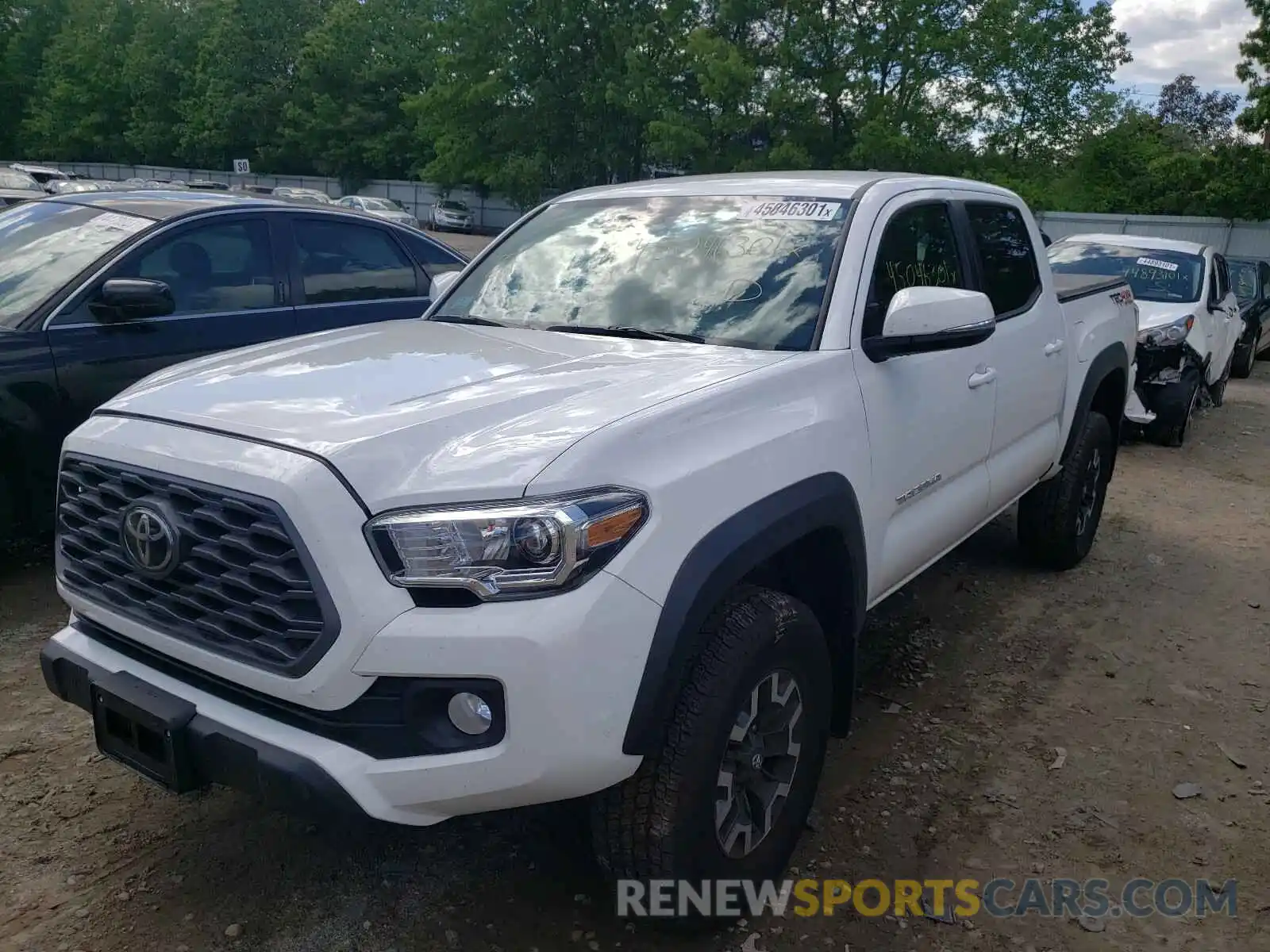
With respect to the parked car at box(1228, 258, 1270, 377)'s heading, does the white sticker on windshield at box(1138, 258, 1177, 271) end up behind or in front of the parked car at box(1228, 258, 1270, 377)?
in front

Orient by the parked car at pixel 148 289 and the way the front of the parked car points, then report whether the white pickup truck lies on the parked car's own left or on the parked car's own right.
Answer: on the parked car's own left

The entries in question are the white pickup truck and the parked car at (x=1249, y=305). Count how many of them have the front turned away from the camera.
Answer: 0

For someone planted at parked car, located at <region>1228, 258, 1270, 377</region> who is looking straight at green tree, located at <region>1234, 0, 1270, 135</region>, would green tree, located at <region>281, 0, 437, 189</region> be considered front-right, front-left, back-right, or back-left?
front-left

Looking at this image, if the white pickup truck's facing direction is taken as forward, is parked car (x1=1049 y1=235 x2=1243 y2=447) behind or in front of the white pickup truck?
behind

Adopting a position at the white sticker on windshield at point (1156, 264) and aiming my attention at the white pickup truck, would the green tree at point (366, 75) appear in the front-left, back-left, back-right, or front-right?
back-right

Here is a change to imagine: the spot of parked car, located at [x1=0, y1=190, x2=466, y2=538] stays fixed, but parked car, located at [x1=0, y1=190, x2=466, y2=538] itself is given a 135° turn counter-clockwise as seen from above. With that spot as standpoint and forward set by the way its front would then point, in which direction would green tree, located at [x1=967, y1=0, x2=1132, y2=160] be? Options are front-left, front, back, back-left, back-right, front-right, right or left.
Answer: front-left

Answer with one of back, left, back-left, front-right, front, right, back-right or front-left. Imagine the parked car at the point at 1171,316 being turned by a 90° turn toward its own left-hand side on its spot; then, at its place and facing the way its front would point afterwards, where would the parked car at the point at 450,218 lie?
back

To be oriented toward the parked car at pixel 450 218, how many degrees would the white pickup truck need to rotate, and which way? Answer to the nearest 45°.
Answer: approximately 135° to its right

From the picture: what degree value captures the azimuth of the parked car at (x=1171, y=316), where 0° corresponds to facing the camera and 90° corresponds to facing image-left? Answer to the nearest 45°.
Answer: approximately 45°

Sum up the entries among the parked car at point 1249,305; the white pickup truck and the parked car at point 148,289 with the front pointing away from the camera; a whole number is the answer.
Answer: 0

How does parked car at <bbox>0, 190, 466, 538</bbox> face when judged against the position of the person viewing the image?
facing the viewer and to the left of the viewer

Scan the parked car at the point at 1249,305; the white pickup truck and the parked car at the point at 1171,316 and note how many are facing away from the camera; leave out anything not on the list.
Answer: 0
